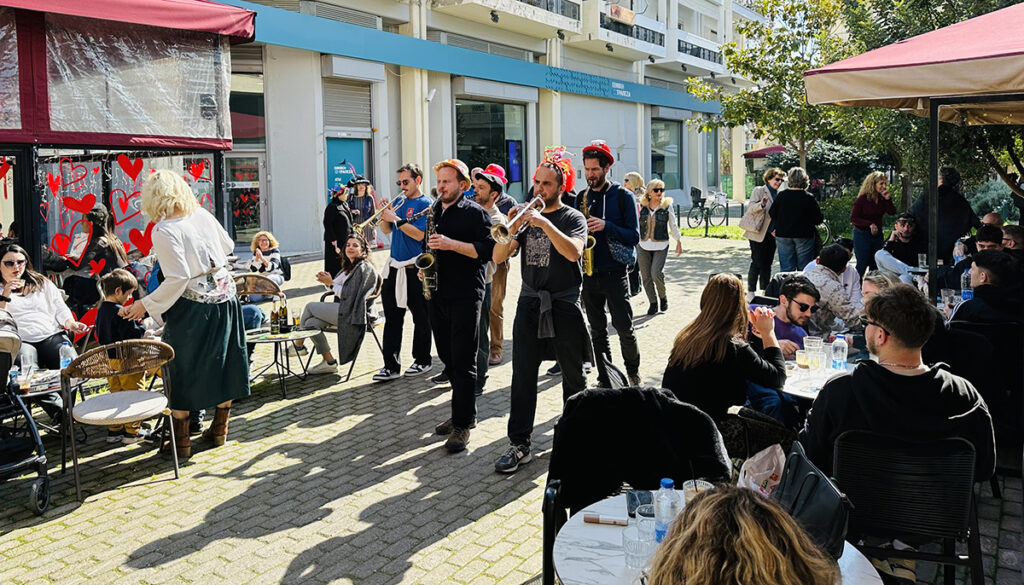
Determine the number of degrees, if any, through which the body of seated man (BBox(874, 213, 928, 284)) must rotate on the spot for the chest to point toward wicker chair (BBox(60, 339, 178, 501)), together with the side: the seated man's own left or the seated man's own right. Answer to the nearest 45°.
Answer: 0° — they already face it

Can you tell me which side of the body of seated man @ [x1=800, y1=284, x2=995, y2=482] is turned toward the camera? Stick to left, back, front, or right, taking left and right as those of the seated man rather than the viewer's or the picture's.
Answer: back

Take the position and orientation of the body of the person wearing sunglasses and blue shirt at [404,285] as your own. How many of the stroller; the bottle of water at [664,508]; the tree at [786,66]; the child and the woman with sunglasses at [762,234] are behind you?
2

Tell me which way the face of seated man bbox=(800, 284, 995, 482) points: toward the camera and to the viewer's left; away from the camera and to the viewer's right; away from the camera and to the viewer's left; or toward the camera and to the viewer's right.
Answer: away from the camera and to the viewer's left

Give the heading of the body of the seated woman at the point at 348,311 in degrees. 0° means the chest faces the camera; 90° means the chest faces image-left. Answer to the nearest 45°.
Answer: approximately 90°

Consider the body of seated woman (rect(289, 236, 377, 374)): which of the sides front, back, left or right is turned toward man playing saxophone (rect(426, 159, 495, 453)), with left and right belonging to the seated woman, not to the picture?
left

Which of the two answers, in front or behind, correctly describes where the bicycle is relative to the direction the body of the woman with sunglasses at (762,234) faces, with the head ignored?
behind

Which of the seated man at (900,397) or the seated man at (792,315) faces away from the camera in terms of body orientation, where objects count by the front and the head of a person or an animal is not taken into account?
the seated man at (900,397)

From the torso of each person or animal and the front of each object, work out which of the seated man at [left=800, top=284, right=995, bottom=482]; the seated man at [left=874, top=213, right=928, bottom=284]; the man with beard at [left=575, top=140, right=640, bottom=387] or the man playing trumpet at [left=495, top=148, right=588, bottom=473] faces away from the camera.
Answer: the seated man at [left=800, top=284, right=995, bottom=482]
